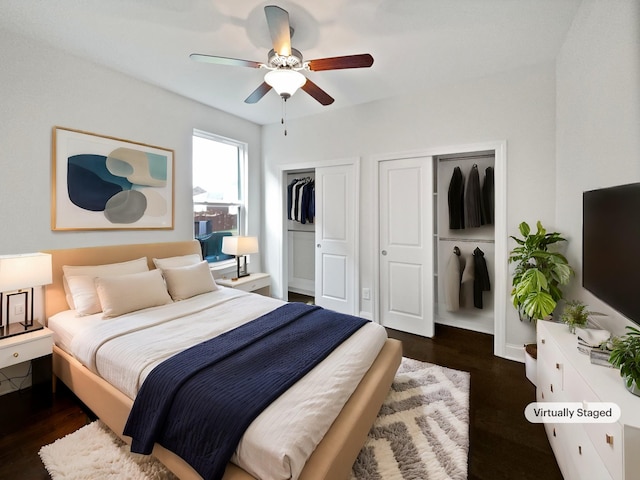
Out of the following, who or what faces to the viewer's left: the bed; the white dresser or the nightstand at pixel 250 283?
the white dresser

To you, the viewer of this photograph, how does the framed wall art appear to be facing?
facing the viewer and to the right of the viewer

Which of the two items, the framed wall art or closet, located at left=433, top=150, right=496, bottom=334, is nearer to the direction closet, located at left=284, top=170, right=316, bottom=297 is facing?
the framed wall art

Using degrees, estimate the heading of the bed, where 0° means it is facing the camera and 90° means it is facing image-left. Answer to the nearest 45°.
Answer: approximately 315°

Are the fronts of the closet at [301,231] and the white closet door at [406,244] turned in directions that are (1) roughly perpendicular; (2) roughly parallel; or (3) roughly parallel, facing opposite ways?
roughly parallel

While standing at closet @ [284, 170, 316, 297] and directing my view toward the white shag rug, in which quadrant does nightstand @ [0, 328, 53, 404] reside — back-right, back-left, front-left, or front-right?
front-right

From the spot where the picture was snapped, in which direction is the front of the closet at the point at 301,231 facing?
facing the viewer and to the left of the viewer

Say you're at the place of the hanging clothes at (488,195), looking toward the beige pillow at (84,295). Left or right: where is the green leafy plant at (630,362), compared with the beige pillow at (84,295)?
left

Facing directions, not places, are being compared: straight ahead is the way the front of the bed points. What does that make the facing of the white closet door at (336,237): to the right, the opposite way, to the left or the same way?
to the right

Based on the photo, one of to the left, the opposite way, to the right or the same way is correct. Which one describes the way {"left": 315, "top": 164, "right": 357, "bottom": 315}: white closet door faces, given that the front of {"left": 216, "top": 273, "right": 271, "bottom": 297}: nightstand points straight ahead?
to the right

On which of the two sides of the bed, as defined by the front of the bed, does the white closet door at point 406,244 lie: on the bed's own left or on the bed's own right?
on the bed's own left

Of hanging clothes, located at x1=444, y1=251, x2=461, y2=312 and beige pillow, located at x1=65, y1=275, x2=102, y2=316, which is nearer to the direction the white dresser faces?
the beige pillow

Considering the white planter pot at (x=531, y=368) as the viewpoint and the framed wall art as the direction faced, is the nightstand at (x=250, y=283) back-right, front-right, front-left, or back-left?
front-right

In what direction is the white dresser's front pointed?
to the viewer's left
